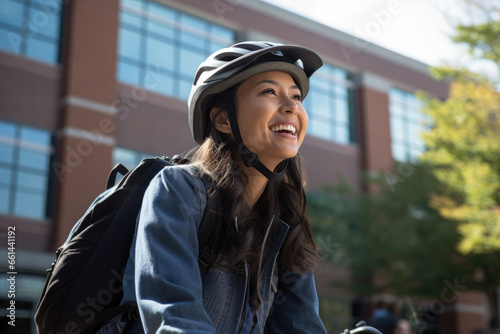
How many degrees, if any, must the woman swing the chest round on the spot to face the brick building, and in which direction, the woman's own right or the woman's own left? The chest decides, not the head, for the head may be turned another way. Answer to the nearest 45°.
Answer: approximately 135° to the woman's own left

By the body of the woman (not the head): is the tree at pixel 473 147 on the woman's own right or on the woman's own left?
on the woman's own left

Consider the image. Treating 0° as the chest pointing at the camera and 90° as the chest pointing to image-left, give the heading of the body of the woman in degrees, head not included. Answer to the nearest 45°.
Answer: approximately 315°

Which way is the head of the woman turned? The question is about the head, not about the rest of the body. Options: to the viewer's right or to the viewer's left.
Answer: to the viewer's right
